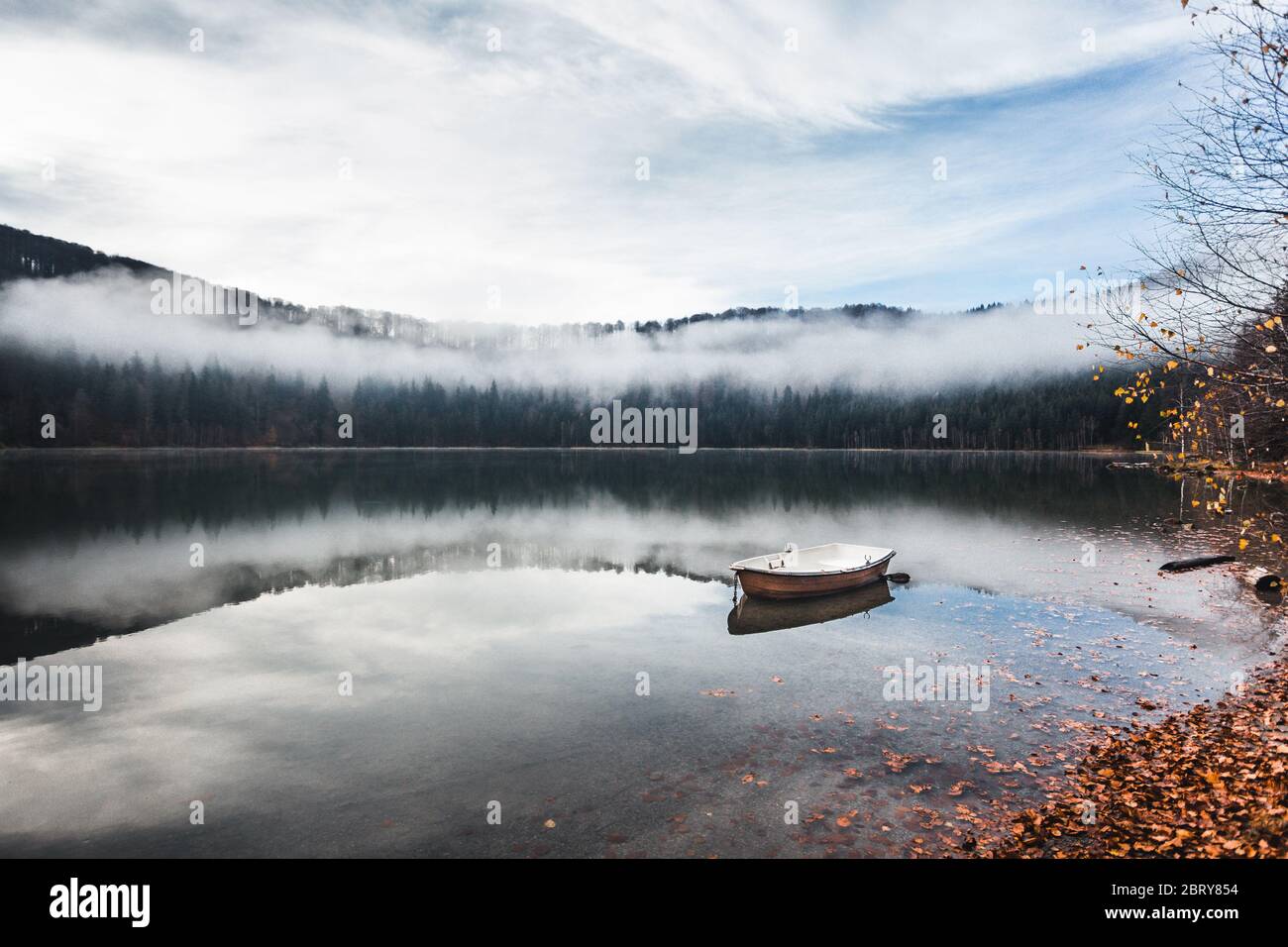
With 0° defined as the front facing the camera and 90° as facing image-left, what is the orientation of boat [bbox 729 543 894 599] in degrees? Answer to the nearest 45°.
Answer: approximately 45°

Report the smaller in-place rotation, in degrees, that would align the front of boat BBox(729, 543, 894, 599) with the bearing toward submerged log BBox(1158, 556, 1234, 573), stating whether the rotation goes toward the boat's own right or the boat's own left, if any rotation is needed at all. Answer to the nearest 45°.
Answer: approximately 180°

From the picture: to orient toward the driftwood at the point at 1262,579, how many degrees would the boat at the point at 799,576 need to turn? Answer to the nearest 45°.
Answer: approximately 135° to its left
